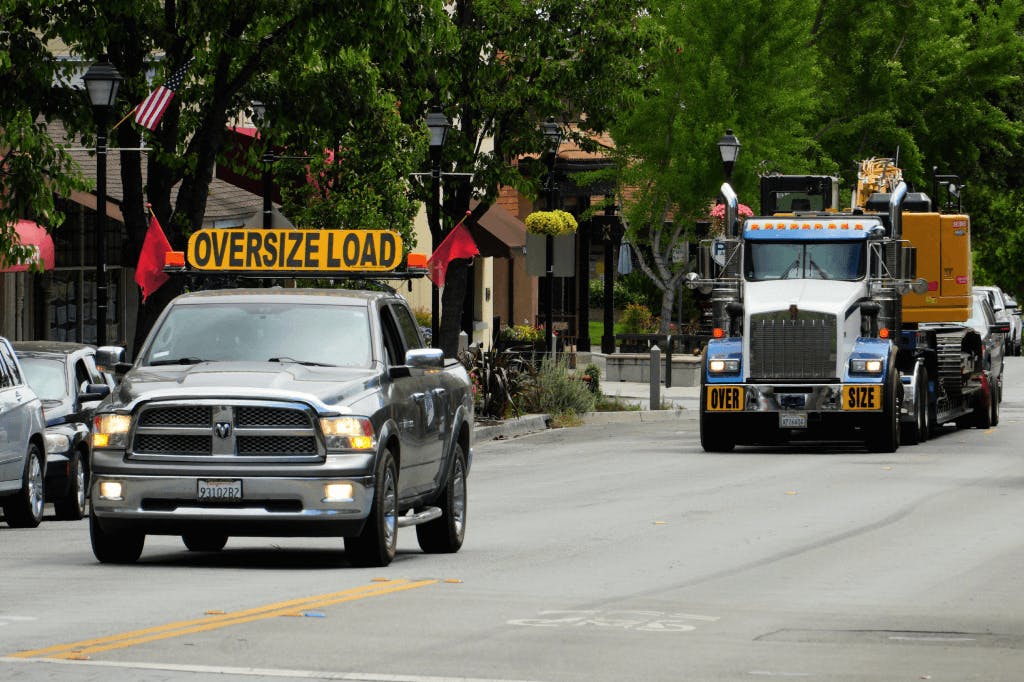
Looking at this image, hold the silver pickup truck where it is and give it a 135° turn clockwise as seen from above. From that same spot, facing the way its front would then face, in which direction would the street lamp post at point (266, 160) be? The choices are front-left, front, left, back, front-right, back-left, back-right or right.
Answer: front-right

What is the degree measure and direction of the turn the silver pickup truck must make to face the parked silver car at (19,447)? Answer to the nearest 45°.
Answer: approximately 135° to its right

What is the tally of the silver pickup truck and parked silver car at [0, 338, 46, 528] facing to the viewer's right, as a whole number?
0

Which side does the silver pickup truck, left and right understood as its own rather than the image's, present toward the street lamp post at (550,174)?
back

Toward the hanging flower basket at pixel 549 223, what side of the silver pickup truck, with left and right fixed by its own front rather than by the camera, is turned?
back

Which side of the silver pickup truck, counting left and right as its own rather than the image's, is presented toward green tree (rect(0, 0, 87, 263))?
back

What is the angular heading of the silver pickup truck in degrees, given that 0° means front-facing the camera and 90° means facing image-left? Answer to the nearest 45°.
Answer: approximately 0°

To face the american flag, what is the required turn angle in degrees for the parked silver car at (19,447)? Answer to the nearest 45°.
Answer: approximately 135° to its right

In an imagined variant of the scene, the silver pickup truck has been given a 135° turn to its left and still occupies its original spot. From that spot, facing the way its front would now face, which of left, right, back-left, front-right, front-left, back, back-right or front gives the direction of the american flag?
front-left

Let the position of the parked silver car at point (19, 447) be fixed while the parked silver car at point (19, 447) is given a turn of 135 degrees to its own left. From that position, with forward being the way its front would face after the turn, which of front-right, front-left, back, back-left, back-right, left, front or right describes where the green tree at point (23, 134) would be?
left

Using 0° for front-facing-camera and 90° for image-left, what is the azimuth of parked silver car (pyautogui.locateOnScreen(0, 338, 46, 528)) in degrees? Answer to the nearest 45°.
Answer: approximately 45°

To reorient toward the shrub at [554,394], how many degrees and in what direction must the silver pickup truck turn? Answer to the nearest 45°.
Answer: approximately 180°

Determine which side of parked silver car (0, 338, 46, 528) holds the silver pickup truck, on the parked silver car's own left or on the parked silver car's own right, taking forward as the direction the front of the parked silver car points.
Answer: on the parked silver car's own left

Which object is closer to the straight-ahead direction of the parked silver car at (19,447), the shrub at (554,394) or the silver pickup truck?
the silver pickup truck
